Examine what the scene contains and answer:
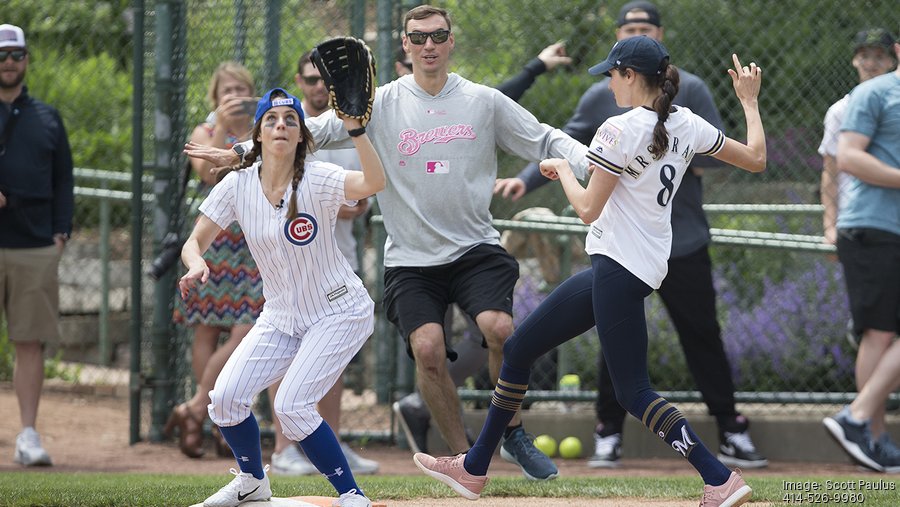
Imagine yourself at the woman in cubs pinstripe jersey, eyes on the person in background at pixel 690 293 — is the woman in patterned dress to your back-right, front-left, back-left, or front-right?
front-left

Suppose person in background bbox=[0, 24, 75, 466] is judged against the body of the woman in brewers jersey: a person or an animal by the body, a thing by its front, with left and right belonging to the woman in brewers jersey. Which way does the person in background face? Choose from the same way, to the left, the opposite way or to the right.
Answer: the opposite way

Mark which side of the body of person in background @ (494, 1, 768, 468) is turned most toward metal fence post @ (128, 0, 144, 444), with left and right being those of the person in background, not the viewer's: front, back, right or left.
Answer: right

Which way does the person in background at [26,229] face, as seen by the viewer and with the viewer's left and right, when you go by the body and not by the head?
facing the viewer

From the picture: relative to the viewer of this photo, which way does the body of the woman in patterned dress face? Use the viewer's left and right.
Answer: facing the viewer and to the right of the viewer

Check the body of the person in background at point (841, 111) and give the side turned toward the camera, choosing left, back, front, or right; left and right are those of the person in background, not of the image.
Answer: front

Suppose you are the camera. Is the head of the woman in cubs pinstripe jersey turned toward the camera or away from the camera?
toward the camera

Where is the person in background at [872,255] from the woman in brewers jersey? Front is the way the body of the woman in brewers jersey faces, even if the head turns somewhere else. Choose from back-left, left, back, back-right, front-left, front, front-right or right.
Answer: right

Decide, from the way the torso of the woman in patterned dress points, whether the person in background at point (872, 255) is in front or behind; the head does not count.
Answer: in front

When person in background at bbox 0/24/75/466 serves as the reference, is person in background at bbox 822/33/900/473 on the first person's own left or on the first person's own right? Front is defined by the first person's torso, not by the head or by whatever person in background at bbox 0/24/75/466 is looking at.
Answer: on the first person's own left

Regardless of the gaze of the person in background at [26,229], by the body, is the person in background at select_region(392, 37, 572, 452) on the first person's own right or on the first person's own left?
on the first person's own left

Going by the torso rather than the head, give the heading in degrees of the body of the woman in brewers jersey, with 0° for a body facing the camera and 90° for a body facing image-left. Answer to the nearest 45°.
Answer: approximately 135°
